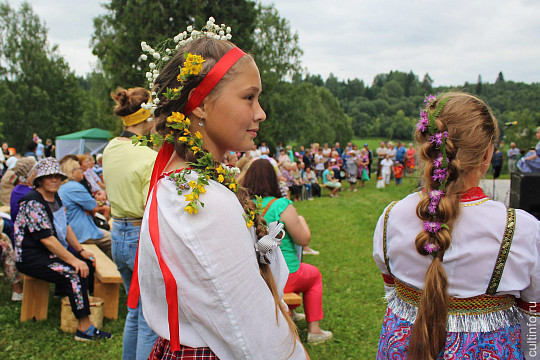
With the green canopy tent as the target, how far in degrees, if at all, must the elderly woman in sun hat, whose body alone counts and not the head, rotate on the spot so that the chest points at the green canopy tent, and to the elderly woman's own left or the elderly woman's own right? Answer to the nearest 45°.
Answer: approximately 135° to the elderly woman's own left

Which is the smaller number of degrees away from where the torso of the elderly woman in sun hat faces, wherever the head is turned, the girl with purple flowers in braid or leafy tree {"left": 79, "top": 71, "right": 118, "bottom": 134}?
the girl with purple flowers in braid

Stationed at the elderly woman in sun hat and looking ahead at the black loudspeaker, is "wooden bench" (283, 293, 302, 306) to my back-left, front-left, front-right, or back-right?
front-right

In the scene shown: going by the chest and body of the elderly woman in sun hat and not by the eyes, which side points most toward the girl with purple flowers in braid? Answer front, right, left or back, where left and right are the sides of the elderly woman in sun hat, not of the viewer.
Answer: front

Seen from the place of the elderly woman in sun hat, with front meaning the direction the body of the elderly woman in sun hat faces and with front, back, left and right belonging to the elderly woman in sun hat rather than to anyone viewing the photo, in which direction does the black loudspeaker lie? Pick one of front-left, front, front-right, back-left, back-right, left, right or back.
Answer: front-left

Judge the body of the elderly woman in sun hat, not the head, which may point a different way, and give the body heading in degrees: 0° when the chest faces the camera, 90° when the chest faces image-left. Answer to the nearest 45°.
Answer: approximately 315°

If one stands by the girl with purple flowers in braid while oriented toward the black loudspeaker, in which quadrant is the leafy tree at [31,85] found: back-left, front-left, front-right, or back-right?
front-left

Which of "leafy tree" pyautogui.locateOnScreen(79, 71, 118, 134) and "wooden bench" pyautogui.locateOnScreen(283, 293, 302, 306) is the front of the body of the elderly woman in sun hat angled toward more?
the wooden bench

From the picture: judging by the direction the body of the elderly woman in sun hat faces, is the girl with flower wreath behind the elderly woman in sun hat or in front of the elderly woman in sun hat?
in front

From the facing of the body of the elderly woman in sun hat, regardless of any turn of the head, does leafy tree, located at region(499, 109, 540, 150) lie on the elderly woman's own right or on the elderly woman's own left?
on the elderly woman's own left

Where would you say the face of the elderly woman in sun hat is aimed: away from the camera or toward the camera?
toward the camera

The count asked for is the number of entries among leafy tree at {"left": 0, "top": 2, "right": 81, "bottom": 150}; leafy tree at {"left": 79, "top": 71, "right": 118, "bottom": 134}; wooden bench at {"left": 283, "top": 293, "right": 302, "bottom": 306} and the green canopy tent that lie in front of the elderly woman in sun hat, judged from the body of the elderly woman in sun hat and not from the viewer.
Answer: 1

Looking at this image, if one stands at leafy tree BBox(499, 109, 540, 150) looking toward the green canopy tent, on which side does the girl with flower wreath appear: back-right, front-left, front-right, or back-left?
front-left
